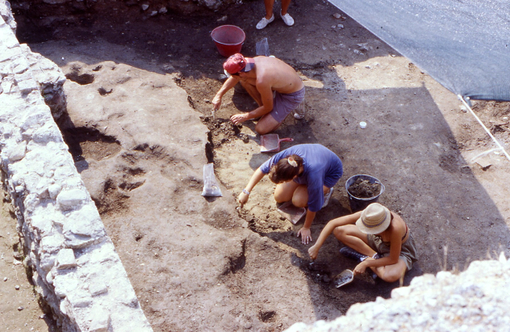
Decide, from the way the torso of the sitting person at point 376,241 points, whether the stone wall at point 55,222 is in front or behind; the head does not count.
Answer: in front

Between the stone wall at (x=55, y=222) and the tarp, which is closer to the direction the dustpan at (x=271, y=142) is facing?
the stone wall

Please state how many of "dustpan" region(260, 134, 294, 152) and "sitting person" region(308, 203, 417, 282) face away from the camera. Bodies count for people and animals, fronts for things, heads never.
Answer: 0

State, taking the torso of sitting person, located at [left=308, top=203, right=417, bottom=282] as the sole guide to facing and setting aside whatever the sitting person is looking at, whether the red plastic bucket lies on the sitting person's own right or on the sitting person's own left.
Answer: on the sitting person's own right

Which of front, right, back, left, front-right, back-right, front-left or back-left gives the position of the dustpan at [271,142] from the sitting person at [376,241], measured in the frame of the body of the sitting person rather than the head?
right

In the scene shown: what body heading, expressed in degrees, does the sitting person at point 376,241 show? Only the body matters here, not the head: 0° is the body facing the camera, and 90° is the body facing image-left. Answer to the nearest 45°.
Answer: approximately 45°

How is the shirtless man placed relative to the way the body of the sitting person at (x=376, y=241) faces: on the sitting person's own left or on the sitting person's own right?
on the sitting person's own right

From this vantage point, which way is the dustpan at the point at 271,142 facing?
to the viewer's left

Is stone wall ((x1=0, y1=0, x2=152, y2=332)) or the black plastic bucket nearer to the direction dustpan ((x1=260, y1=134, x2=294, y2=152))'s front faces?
the stone wall
